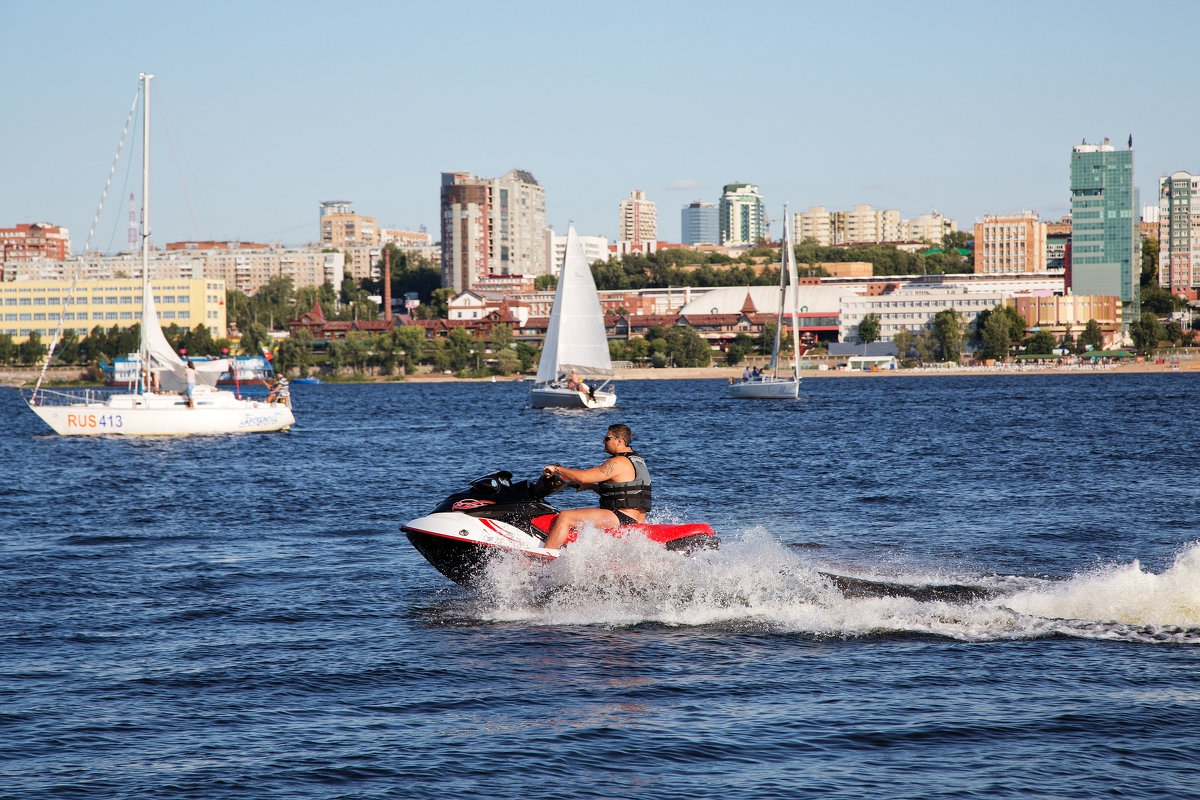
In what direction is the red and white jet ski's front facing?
to the viewer's left

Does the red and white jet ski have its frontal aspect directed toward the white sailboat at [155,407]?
no

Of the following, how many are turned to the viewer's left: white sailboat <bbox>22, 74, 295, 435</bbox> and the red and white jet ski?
2

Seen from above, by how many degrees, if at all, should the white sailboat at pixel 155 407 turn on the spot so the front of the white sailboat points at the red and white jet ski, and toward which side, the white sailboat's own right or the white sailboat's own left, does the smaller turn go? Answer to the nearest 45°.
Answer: approximately 90° to the white sailboat's own left

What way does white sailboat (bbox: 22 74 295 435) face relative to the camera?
to the viewer's left

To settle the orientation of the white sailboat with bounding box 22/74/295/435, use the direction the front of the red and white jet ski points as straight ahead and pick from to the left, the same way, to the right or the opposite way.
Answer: the same way

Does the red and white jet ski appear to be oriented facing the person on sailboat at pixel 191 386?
no
